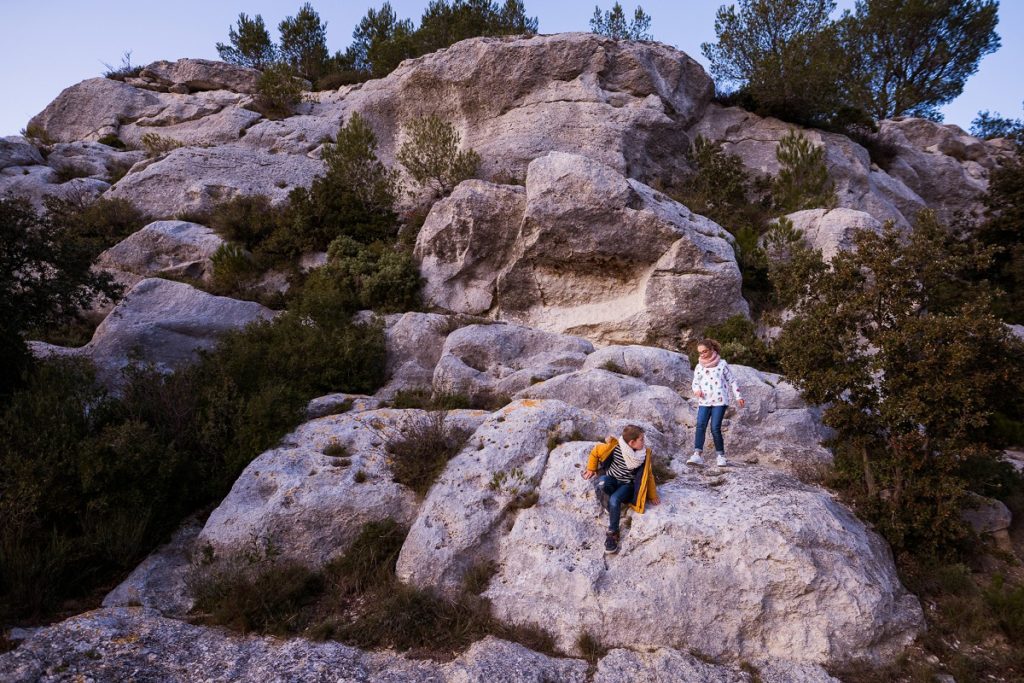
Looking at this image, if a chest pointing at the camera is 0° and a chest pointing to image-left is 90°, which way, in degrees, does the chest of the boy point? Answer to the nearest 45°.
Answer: approximately 0°

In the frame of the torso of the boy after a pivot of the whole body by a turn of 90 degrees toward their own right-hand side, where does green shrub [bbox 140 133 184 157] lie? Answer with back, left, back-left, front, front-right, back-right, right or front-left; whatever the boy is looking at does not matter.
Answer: front-right

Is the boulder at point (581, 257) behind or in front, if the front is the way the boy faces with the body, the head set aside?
behind

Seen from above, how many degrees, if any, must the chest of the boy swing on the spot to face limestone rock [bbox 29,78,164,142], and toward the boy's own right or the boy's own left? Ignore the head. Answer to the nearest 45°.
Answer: approximately 135° to the boy's own right

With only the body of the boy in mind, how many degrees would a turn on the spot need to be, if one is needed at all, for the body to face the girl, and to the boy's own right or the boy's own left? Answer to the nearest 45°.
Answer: approximately 135° to the boy's own left

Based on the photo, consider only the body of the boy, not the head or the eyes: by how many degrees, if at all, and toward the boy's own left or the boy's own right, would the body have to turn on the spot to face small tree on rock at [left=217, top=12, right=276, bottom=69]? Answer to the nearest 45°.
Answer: approximately 135° to the boy's own right

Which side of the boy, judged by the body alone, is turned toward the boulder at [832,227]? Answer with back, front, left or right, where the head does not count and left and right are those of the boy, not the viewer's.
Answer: back

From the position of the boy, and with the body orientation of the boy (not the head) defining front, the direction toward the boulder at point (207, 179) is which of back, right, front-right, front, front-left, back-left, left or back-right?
back-right
